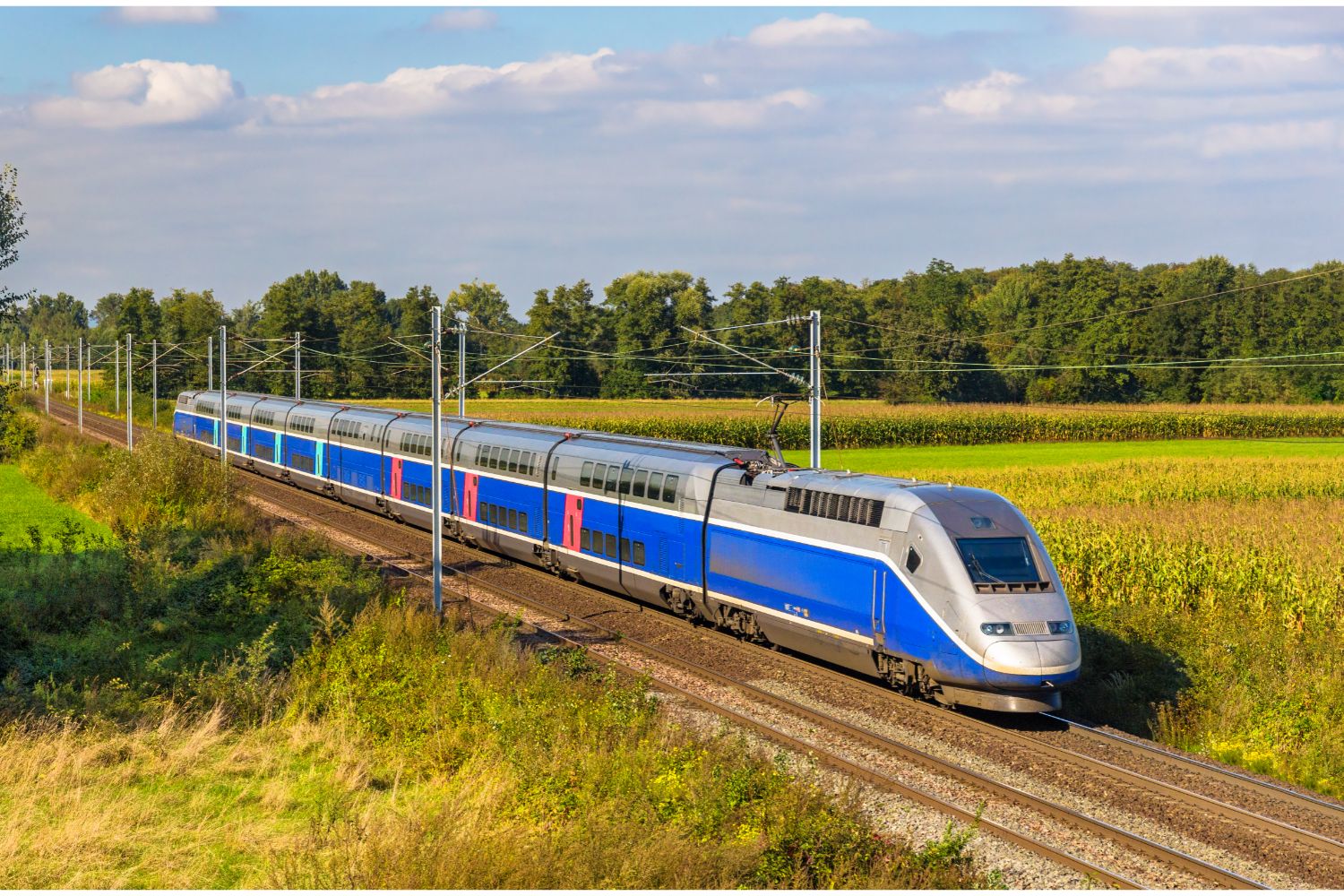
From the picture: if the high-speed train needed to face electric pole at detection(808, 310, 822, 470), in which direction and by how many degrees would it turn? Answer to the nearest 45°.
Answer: approximately 135° to its left

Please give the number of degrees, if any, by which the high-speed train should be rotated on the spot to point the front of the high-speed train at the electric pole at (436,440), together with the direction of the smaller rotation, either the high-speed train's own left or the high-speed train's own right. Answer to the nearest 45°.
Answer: approximately 180°

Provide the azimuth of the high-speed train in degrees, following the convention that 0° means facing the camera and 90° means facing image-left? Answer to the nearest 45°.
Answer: approximately 315°
